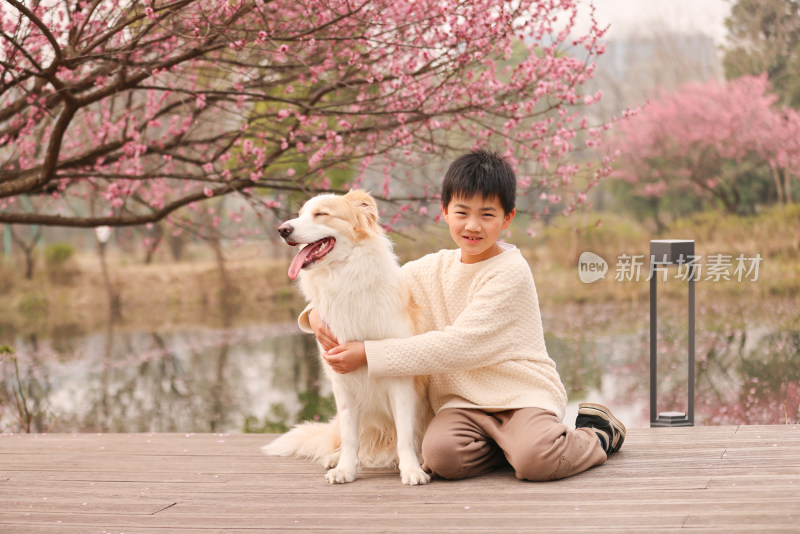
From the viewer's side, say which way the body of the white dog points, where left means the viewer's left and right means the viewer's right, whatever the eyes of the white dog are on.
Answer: facing the viewer

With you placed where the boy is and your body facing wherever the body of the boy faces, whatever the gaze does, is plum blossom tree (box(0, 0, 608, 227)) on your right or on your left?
on your right

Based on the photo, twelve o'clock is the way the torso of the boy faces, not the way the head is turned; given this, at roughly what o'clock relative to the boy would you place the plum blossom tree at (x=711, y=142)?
The plum blossom tree is roughly at 5 o'clock from the boy.

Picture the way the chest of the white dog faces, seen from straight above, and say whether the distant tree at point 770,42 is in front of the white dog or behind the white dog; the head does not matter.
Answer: behind

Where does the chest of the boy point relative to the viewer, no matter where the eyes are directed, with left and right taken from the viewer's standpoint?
facing the viewer and to the left of the viewer
